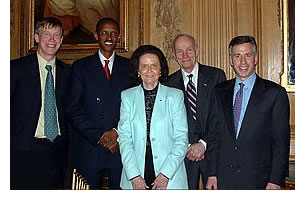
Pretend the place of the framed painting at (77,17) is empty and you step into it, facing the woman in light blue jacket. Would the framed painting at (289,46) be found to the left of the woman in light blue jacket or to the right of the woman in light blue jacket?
left

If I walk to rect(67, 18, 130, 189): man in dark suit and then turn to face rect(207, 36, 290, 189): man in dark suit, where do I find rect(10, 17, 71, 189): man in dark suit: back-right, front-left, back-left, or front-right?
back-right

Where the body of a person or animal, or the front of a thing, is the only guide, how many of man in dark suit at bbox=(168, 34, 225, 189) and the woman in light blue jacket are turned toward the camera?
2

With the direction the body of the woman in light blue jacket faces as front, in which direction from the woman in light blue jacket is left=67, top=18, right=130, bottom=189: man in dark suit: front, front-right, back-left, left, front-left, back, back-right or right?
back-right

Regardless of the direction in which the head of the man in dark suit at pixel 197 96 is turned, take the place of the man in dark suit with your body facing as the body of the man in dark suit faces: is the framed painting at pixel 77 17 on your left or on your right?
on your right

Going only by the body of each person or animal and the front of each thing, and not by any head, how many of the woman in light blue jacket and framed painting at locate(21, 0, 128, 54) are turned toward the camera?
2
